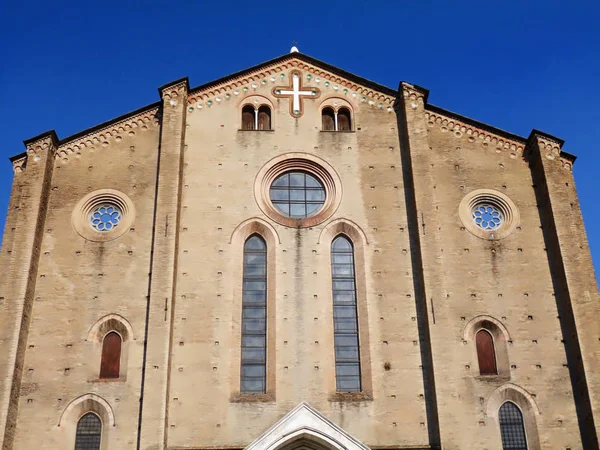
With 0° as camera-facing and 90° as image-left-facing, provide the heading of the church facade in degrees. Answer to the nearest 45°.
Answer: approximately 0°
